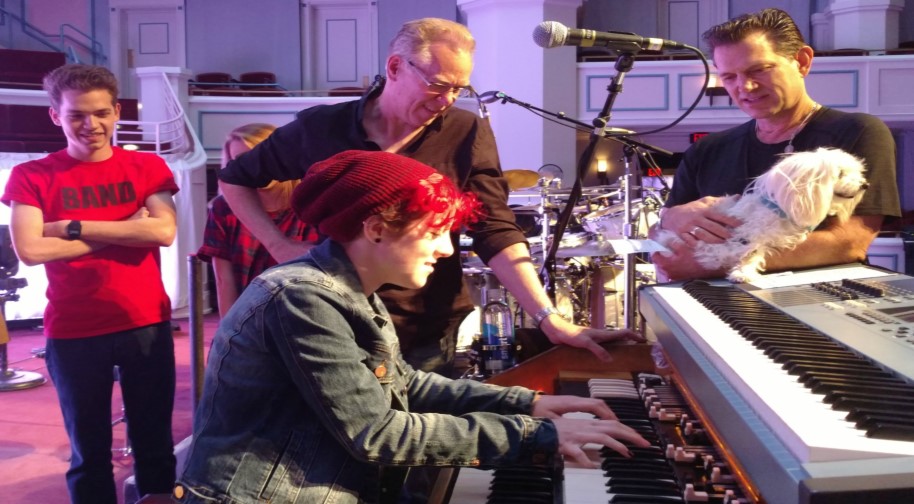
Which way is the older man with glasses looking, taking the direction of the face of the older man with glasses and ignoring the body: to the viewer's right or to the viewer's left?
to the viewer's right

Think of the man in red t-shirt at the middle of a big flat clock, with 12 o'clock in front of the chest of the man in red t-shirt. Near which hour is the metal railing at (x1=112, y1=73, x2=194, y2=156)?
The metal railing is roughly at 6 o'clock from the man in red t-shirt.

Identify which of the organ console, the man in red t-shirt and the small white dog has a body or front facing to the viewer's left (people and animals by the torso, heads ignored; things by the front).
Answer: the organ console

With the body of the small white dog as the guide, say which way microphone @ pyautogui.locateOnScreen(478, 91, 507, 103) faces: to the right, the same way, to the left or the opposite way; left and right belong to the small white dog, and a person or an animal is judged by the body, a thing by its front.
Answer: the opposite way

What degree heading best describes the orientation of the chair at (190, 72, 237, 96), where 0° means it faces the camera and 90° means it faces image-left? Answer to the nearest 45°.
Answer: approximately 0°

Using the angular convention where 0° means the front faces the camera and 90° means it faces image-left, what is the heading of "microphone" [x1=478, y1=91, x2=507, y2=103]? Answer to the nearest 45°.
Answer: approximately 90°

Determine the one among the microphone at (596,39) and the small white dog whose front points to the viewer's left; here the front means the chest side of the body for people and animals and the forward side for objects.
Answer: the microphone

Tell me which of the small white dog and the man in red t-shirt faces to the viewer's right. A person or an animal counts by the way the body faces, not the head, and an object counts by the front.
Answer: the small white dog

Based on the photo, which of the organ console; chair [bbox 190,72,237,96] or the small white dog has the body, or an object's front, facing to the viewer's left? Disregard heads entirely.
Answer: the organ console
